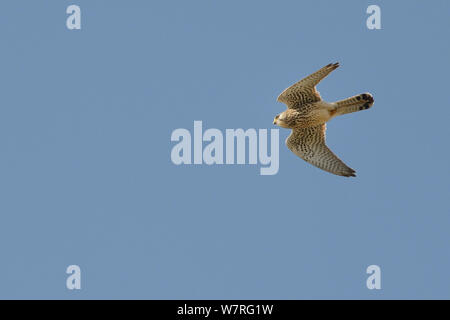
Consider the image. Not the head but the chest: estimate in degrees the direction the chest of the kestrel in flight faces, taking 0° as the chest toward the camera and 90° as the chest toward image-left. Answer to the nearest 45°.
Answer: approximately 90°
